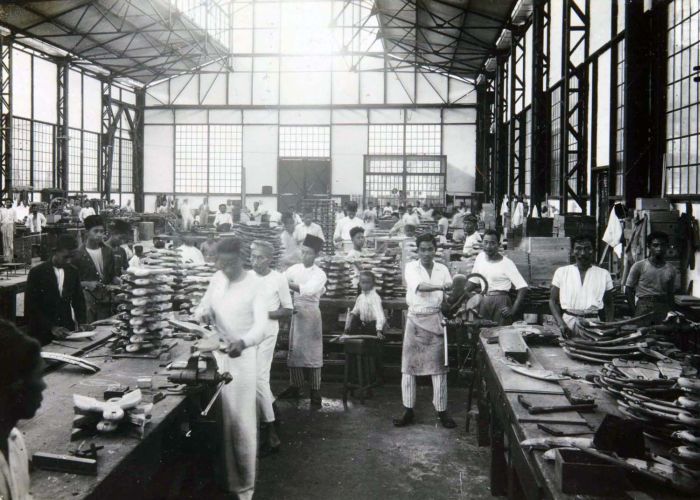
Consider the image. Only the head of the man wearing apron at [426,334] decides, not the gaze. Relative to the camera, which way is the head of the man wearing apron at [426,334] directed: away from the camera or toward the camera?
toward the camera

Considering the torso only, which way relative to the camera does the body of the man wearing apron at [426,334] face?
toward the camera

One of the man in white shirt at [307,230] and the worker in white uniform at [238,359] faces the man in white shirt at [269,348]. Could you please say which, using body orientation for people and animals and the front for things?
the man in white shirt at [307,230]

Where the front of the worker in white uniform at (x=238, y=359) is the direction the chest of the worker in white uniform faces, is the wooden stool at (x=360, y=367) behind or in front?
behind

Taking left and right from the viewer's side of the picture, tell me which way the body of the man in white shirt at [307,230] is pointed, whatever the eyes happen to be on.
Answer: facing the viewer

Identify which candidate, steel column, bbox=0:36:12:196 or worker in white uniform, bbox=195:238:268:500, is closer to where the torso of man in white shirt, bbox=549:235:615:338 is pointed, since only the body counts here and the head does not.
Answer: the worker in white uniform

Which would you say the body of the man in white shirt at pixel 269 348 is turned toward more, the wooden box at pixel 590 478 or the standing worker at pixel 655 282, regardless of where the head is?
the wooden box

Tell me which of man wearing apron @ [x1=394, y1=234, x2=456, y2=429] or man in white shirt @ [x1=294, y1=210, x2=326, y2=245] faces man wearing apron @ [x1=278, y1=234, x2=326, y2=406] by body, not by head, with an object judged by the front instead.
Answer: the man in white shirt

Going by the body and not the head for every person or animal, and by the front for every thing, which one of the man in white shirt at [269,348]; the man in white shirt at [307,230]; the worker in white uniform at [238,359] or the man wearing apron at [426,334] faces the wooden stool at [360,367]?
the man in white shirt at [307,230]

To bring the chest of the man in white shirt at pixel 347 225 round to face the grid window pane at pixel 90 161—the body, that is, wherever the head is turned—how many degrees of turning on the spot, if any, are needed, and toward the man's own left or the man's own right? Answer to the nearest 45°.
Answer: approximately 135° to the man's own right

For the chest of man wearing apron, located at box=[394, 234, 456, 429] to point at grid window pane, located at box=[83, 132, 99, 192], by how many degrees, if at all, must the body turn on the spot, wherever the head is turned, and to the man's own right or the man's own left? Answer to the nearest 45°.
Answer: approximately 135° to the man's own right

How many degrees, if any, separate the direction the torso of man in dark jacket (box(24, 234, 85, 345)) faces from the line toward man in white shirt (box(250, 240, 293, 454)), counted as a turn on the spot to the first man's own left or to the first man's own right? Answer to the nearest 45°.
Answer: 0° — they already face them

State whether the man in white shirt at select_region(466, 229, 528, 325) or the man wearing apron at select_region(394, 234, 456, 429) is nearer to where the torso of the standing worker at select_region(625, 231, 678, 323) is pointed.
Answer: the man wearing apron

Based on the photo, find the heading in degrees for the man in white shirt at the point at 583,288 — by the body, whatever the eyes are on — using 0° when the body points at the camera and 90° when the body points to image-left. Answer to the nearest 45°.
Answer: approximately 0°

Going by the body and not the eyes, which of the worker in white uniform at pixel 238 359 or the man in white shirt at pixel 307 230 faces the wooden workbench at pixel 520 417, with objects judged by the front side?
the man in white shirt

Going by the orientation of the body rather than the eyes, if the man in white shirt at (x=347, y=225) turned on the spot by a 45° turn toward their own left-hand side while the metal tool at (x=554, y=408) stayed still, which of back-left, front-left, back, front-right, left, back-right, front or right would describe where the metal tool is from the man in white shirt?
front-right

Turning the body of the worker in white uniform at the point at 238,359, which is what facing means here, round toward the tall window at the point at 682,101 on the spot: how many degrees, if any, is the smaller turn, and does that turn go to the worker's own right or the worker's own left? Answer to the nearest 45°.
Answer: approximately 180°

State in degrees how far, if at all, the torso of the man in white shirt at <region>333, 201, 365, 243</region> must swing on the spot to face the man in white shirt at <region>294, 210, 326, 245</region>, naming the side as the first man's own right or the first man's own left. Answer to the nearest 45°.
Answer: approximately 45° to the first man's own right

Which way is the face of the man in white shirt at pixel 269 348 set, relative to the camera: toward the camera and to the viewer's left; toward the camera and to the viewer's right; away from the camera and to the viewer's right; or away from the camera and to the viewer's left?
toward the camera and to the viewer's left
